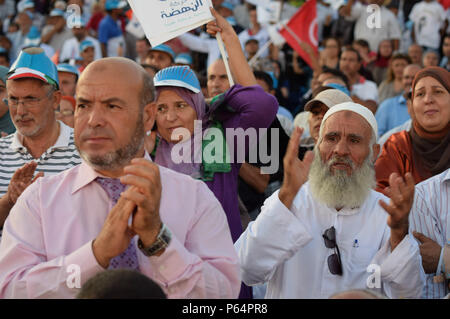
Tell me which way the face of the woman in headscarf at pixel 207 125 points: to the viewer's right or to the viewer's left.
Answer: to the viewer's left

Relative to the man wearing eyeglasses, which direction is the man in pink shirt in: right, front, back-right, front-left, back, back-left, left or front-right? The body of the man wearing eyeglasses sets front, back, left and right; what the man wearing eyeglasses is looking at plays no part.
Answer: front-left

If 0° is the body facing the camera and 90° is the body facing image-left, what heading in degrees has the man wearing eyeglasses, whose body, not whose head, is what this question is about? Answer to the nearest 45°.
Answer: approximately 45°

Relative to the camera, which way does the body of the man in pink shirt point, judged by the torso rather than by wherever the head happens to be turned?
toward the camera

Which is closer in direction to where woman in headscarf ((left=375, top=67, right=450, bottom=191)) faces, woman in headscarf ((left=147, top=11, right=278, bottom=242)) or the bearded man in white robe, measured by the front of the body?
the bearded man in white robe

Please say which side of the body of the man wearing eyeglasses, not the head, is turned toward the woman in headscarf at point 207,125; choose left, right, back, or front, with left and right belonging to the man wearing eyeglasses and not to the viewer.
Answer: left

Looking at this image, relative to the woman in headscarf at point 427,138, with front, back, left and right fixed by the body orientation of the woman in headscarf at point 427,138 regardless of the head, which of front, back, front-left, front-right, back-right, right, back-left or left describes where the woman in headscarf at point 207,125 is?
front-right

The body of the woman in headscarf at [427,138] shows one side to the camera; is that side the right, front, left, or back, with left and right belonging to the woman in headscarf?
front

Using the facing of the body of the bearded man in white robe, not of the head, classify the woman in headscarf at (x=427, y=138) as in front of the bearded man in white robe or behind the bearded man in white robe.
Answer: behind

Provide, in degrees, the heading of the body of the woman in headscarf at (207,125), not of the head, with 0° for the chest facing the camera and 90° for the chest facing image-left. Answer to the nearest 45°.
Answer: approximately 45°
